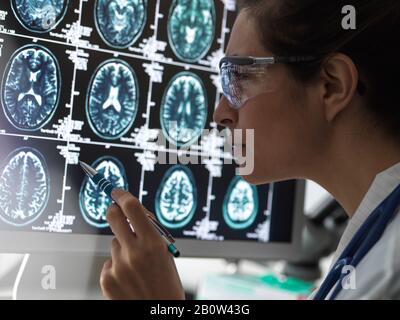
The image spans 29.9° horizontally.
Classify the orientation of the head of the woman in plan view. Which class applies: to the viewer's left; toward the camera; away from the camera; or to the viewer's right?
to the viewer's left

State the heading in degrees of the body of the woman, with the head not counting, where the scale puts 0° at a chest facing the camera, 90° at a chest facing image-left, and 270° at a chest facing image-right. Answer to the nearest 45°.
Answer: approximately 90°
